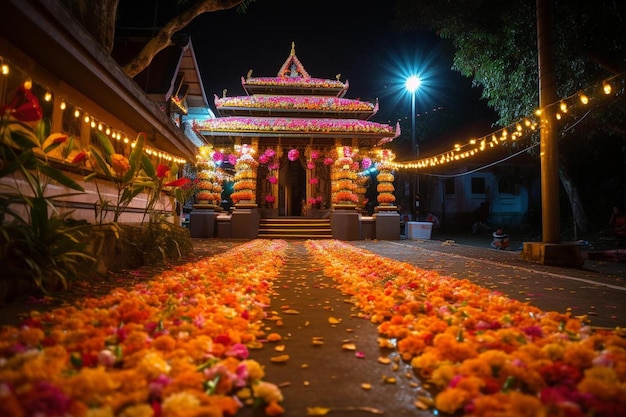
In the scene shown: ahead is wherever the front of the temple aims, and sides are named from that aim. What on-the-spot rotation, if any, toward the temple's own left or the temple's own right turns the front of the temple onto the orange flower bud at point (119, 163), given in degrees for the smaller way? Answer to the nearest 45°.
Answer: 0° — it already faces it

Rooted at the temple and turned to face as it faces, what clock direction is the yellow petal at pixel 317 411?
The yellow petal is roughly at 12 o'clock from the temple.

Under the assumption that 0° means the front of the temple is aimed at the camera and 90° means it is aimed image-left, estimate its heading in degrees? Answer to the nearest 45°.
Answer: approximately 0°

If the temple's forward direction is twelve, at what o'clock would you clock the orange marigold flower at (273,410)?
The orange marigold flower is roughly at 12 o'clock from the temple.

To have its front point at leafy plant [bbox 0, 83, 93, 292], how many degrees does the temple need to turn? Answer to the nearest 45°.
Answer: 0° — it already faces it

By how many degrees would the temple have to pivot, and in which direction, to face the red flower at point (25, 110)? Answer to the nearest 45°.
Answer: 0° — it already faces it
